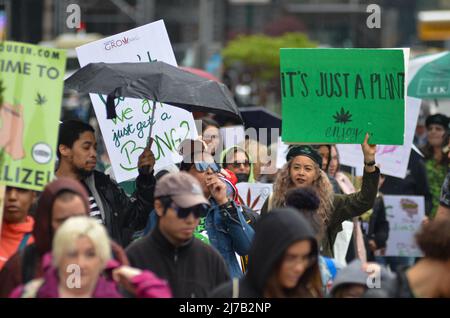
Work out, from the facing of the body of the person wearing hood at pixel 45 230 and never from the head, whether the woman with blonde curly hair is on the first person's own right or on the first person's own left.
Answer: on the first person's own left

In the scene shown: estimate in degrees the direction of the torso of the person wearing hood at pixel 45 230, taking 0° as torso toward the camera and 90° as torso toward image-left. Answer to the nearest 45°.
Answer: approximately 315°

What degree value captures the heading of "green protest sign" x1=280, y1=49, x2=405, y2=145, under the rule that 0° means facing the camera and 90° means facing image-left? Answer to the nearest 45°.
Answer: approximately 0°

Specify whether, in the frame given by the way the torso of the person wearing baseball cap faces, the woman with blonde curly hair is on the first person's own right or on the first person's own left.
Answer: on the first person's own left

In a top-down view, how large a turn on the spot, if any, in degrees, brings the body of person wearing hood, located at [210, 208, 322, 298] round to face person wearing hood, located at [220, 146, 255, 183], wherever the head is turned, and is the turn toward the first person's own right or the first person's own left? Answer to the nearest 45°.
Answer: approximately 135° to the first person's own left

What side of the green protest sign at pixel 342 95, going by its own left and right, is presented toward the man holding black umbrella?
right
